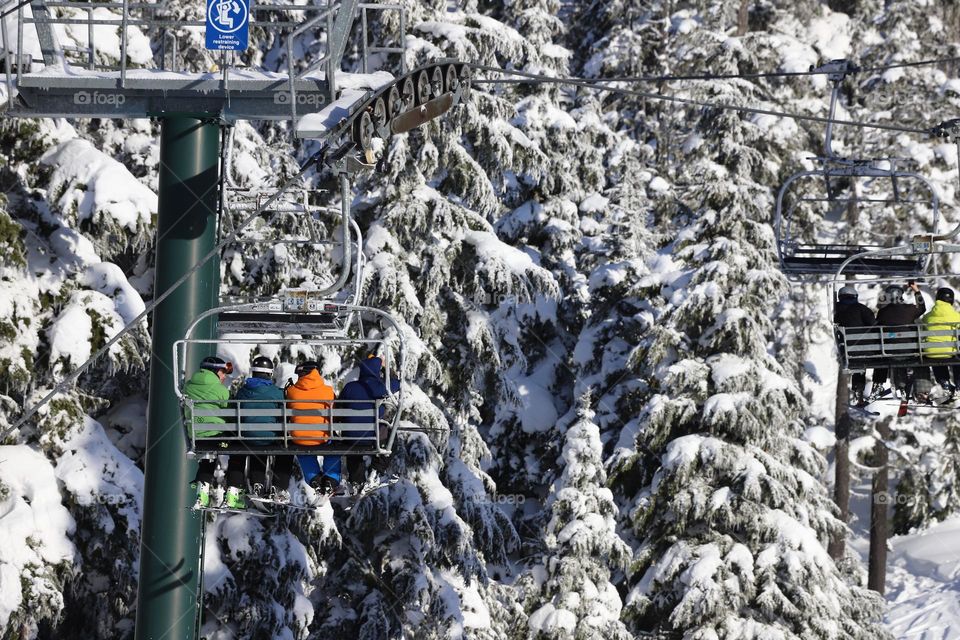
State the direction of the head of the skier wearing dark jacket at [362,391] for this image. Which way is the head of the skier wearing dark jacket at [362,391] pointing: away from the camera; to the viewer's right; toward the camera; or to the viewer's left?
away from the camera

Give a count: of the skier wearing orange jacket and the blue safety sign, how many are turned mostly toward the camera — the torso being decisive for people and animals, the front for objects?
1

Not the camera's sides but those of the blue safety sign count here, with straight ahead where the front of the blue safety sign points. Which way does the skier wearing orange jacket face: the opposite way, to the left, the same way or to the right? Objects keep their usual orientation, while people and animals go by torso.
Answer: the opposite way

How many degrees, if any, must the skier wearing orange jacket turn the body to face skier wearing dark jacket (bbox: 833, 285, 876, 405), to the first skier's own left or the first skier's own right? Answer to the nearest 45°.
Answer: approximately 45° to the first skier's own right

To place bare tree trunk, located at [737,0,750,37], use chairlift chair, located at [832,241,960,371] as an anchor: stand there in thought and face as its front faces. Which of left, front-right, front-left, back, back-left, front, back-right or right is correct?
front

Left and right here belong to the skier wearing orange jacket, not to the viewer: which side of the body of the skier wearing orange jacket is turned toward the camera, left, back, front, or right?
back

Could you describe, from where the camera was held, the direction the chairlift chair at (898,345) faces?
facing away from the viewer

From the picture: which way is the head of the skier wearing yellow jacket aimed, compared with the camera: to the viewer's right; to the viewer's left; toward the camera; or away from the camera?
away from the camera

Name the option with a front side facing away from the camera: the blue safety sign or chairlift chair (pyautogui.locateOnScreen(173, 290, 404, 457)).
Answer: the chairlift chair

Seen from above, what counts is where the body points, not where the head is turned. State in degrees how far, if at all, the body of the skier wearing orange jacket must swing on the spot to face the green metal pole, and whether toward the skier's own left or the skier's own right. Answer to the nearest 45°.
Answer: approximately 45° to the skier's own left

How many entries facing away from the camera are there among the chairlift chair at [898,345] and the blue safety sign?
1

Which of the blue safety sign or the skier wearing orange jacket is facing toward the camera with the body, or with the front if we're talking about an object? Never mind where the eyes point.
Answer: the blue safety sign

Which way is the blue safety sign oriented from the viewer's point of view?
toward the camera

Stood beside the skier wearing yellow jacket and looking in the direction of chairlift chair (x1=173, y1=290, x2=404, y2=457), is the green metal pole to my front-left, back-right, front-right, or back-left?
front-right

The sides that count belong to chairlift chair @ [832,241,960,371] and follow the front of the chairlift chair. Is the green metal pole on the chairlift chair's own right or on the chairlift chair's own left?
on the chairlift chair's own left

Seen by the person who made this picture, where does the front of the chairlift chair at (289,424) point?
facing away from the viewer
